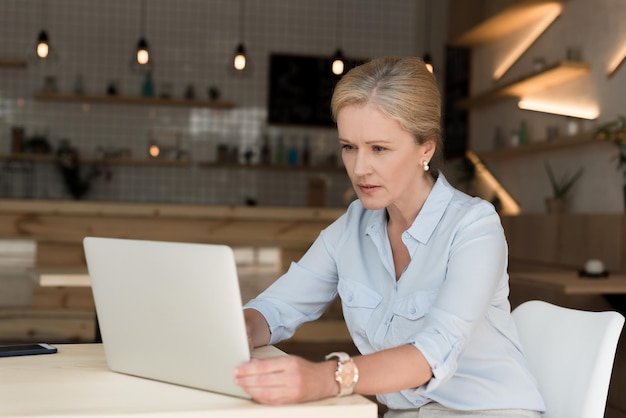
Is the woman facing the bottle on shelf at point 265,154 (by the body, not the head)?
no

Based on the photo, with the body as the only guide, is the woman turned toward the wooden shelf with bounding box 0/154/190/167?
no

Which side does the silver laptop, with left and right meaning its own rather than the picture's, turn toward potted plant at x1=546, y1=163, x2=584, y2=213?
front

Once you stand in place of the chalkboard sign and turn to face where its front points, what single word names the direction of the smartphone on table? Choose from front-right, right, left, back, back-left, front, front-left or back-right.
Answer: front

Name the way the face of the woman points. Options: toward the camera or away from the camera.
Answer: toward the camera

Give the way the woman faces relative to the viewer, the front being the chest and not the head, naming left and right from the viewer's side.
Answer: facing the viewer and to the left of the viewer

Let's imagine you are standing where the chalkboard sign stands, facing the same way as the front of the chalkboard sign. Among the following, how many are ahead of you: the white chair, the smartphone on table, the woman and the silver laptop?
4

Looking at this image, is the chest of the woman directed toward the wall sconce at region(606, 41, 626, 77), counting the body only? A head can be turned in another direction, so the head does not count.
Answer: no

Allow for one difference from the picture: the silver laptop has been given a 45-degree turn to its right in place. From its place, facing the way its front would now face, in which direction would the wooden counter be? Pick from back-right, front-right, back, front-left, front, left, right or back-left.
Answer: left

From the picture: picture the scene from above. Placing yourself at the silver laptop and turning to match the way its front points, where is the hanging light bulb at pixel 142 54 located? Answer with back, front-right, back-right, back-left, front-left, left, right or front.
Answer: front-left

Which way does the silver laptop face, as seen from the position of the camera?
facing away from the viewer and to the right of the viewer

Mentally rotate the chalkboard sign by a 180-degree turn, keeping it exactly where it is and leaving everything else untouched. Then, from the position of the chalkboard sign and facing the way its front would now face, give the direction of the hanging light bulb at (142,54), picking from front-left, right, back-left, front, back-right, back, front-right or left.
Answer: back-left

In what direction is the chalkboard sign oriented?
toward the camera

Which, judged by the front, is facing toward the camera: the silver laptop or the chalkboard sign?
the chalkboard sign

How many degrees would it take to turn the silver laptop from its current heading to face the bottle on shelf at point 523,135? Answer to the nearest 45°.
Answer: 0° — it already faces it

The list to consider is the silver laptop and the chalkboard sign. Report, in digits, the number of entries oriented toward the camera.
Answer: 1

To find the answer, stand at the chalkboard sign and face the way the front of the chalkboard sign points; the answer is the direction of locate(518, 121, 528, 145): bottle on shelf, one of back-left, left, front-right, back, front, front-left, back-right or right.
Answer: front-left
